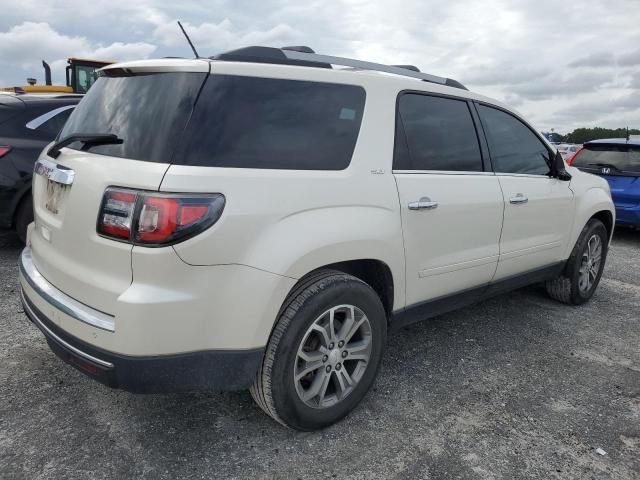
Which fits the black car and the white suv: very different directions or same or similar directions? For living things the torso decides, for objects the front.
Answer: same or similar directions

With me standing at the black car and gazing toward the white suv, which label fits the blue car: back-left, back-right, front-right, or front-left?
front-left

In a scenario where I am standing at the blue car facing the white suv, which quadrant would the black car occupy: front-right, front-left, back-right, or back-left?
front-right

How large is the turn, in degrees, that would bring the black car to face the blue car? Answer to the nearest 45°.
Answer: approximately 45° to its right

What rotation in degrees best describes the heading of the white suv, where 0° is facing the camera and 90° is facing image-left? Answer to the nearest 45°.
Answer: approximately 225°

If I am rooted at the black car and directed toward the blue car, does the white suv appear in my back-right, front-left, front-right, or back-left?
front-right

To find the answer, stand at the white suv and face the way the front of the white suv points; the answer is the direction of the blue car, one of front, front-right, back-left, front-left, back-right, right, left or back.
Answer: front

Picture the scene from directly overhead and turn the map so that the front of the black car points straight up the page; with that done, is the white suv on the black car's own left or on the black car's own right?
on the black car's own right

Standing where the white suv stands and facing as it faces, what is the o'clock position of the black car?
The black car is roughly at 9 o'clock from the white suv.

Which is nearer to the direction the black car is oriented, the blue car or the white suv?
the blue car

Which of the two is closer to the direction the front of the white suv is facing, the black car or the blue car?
the blue car

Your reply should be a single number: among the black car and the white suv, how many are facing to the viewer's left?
0

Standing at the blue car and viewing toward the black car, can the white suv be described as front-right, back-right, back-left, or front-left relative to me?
front-left

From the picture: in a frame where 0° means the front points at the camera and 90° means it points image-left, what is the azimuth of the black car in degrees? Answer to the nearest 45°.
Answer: approximately 225°
